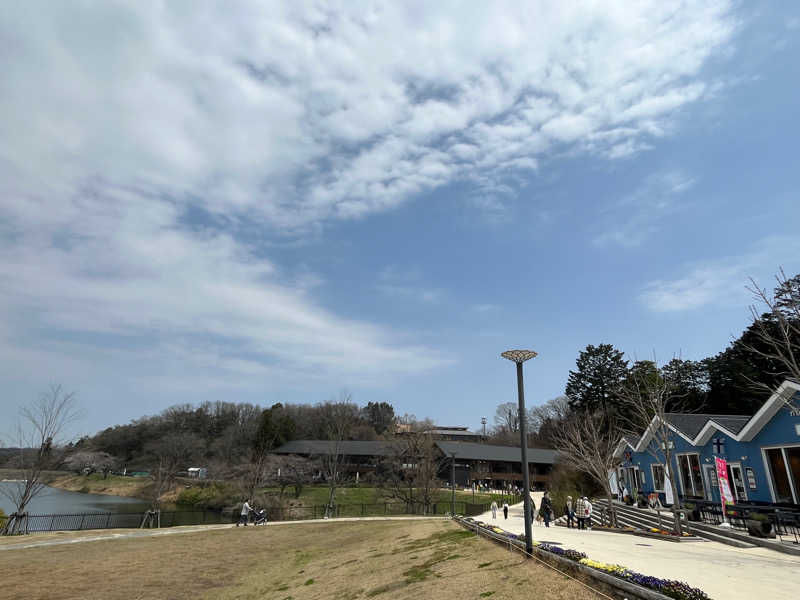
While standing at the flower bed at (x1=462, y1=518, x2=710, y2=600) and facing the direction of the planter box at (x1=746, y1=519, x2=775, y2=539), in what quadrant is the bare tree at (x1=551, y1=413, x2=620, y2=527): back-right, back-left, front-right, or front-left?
front-left

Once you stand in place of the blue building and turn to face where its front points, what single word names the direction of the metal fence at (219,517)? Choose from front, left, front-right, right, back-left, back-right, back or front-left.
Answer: front-right

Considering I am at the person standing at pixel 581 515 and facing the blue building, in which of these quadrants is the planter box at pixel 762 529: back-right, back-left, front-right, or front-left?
front-right

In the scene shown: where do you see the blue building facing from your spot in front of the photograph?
facing the viewer and to the left of the viewer

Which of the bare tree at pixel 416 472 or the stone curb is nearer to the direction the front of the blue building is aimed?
the stone curb

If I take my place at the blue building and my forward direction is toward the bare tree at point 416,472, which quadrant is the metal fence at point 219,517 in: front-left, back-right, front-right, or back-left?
front-left

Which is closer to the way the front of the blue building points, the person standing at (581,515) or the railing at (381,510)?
the person standing

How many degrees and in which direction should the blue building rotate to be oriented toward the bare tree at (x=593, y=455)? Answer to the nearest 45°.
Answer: approximately 90° to its right

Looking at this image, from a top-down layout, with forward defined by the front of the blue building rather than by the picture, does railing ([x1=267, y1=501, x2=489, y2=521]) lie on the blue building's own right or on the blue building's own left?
on the blue building's own right

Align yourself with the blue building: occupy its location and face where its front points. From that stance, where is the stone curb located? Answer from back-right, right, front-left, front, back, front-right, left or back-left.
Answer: front-left

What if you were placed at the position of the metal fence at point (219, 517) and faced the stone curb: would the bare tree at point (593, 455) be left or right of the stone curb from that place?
left

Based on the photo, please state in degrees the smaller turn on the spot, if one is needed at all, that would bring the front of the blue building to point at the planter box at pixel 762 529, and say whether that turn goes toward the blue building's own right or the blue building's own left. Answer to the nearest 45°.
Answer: approximately 45° to the blue building's own left

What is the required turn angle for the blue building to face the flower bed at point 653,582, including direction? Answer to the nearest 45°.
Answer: approximately 45° to its left

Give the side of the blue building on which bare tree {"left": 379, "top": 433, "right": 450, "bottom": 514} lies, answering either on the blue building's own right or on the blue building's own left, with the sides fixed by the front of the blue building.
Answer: on the blue building's own right
